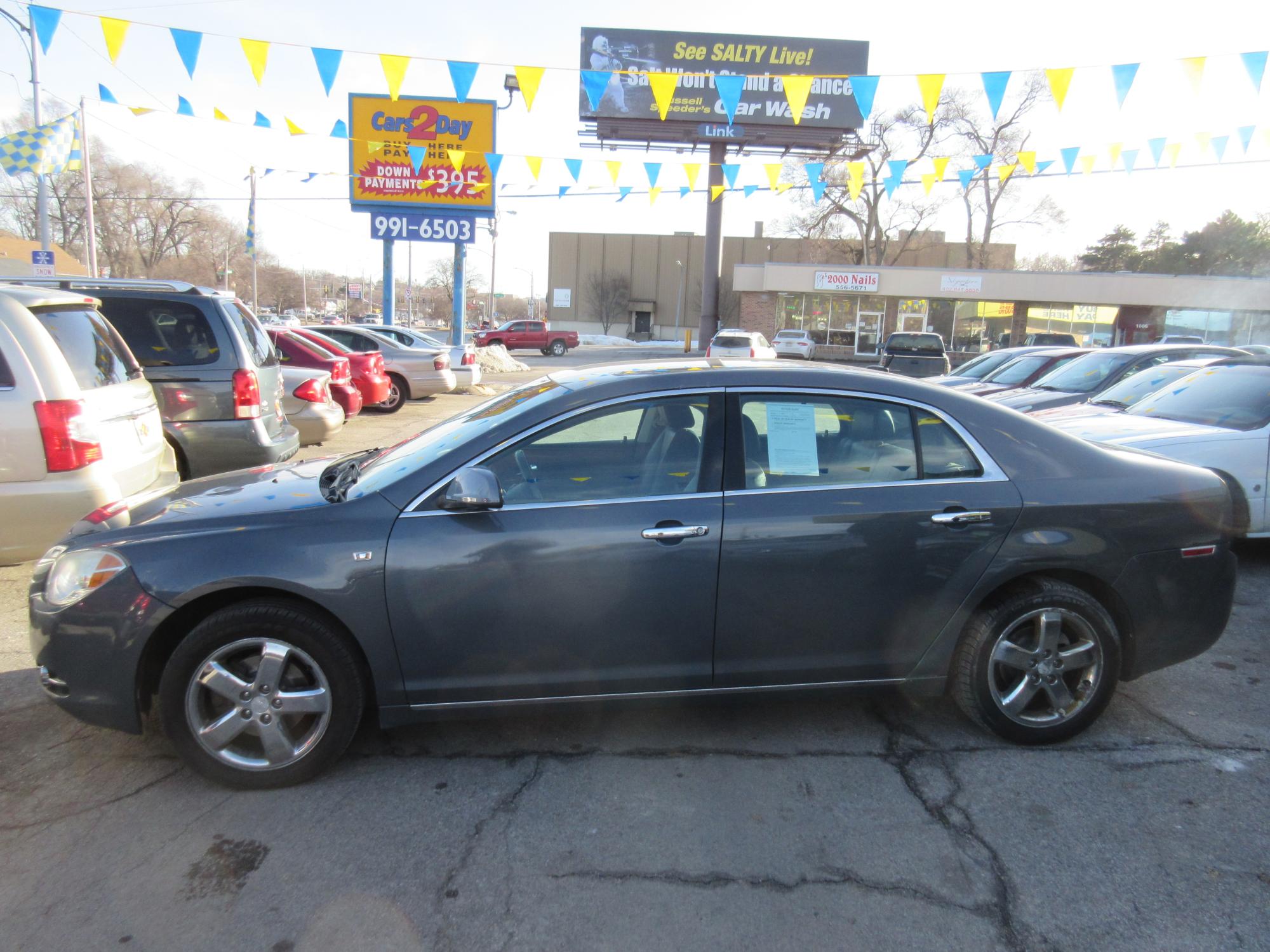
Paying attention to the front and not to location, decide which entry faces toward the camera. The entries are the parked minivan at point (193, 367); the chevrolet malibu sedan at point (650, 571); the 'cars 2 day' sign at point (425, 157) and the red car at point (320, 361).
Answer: the 'cars 2 day' sign

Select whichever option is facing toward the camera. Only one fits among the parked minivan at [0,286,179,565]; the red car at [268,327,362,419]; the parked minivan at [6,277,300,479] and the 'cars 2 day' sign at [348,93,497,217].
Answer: the 'cars 2 day' sign

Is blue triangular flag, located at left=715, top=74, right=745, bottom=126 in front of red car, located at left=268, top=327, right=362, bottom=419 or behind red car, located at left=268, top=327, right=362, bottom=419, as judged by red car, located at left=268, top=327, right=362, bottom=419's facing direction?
behind

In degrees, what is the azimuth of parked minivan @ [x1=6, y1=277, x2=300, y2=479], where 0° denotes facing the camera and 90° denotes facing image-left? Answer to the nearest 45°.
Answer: approximately 135°

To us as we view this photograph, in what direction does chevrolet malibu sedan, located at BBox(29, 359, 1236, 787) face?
facing to the left of the viewer

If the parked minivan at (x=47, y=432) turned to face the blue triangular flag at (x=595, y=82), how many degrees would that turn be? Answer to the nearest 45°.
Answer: approximately 90° to its right

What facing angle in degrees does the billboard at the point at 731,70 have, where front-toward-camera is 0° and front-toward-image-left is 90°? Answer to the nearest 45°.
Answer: approximately 0°

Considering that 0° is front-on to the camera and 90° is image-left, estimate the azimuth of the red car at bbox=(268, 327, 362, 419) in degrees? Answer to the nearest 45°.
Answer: approximately 135°

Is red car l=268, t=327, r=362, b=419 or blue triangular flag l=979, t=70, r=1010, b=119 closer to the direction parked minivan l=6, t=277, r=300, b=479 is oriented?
the red car

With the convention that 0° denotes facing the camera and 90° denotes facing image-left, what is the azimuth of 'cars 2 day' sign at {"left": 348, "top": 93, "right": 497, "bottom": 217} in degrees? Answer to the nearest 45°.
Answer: approximately 0°
